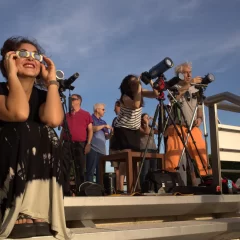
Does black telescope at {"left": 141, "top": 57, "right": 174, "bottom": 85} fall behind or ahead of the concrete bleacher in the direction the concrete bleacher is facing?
behind

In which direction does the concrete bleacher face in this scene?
toward the camera

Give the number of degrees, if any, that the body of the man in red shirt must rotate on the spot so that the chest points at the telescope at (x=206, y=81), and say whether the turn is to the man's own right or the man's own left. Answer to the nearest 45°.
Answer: approximately 90° to the man's own left

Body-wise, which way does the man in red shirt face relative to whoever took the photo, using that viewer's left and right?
facing the viewer and to the left of the viewer

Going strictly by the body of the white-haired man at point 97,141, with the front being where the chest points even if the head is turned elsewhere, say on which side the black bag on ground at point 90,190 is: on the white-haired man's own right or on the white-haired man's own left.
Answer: on the white-haired man's own right

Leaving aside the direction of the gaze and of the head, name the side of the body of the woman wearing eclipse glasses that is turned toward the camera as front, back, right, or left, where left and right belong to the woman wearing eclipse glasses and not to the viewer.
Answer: front

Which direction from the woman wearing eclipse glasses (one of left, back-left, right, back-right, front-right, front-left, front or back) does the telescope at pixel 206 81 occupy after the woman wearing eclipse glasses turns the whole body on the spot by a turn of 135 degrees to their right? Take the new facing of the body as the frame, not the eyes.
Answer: right

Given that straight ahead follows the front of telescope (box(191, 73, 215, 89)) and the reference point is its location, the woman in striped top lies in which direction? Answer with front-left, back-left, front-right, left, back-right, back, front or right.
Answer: right
